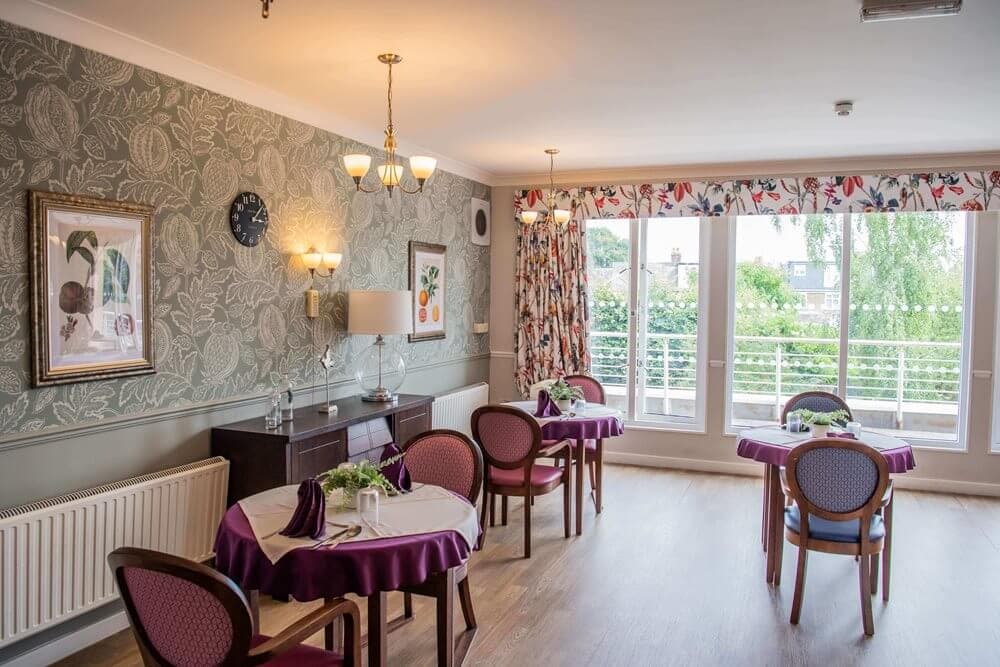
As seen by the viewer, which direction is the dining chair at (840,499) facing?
away from the camera

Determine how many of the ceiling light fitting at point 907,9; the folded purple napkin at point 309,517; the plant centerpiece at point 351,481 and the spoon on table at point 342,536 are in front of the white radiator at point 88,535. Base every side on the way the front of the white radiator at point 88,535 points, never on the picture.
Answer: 4

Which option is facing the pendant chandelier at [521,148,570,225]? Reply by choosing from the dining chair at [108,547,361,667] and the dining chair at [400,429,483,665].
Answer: the dining chair at [108,547,361,667]

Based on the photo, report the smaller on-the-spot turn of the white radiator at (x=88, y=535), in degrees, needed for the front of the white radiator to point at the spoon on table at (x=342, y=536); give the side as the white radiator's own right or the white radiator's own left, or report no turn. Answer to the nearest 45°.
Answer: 0° — it already faces it

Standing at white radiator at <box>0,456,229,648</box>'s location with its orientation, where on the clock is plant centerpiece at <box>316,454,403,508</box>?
The plant centerpiece is roughly at 12 o'clock from the white radiator.

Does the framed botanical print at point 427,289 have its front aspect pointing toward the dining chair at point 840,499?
yes

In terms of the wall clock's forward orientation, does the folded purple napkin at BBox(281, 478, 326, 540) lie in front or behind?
in front

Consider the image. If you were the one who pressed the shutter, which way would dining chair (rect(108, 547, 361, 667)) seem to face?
facing away from the viewer and to the right of the viewer

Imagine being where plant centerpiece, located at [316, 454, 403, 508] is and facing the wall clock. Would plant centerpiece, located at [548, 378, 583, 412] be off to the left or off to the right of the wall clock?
right

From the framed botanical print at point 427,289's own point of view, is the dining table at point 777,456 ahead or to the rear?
ahead

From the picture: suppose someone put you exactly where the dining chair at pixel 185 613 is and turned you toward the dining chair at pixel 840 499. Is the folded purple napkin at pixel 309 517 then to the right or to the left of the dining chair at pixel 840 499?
left

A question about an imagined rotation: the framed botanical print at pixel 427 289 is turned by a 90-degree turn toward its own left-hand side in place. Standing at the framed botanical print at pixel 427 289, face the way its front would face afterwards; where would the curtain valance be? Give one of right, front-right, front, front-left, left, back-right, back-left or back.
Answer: front-right
